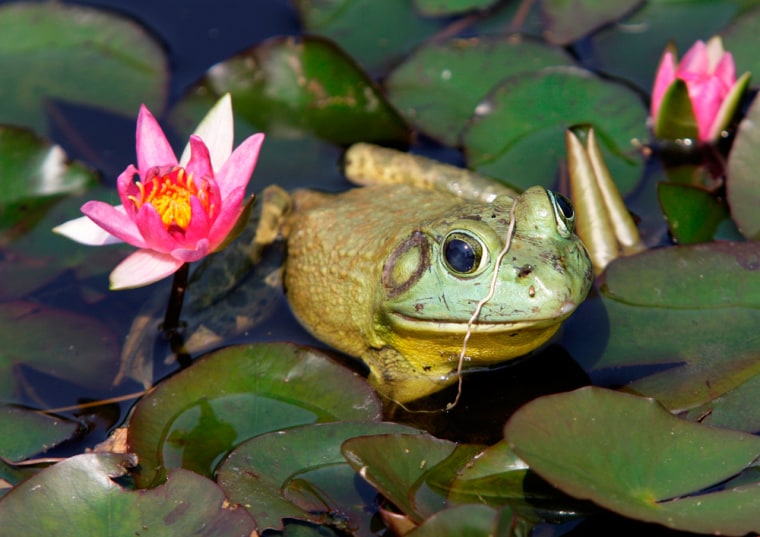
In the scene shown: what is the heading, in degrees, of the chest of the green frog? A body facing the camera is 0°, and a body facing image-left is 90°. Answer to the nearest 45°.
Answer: approximately 315°

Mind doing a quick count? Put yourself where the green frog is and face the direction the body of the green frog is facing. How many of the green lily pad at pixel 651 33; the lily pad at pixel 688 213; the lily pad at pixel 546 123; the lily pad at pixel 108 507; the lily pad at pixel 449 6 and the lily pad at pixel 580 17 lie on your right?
1

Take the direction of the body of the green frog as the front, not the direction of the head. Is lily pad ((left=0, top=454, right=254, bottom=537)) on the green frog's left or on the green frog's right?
on the green frog's right

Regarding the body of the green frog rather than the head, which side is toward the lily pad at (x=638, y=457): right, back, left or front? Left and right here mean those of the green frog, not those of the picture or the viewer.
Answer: front

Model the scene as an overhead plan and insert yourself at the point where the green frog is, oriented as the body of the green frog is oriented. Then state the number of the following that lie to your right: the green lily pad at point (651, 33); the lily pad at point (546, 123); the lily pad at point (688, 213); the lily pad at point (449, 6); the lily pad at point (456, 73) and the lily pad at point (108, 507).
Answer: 1

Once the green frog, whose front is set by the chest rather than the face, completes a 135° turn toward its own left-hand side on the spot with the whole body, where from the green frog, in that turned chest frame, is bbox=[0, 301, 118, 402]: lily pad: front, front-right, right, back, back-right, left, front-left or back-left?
left

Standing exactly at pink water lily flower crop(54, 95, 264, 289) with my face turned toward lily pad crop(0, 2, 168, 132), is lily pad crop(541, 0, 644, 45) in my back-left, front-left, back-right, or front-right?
front-right

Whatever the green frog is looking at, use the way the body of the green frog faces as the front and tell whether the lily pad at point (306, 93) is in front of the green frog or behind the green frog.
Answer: behind

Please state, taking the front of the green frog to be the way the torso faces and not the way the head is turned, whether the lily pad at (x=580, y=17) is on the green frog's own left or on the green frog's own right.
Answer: on the green frog's own left

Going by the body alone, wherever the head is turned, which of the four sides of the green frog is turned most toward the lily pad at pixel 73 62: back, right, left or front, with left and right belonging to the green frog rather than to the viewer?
back

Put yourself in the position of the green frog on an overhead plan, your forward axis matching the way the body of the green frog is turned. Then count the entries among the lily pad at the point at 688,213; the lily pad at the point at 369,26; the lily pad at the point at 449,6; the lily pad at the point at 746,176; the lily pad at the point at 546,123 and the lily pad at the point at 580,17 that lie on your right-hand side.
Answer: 0

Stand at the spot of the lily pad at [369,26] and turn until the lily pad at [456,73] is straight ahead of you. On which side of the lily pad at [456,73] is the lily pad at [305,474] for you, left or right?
right

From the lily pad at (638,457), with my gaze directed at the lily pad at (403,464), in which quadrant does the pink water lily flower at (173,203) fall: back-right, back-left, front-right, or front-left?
front-right

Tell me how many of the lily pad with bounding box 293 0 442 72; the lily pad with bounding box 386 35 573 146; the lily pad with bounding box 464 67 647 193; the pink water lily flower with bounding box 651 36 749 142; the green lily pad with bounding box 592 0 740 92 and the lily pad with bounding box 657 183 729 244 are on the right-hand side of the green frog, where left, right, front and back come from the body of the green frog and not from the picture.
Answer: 0

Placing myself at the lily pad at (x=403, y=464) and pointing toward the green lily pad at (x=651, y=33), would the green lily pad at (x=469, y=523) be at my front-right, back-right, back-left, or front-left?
back-right

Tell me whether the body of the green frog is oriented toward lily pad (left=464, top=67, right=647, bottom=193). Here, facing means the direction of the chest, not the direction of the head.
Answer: no

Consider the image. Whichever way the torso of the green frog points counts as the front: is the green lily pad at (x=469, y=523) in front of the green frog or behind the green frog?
in front

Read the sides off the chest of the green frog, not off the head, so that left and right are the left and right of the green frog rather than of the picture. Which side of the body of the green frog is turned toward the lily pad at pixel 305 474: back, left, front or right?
right
